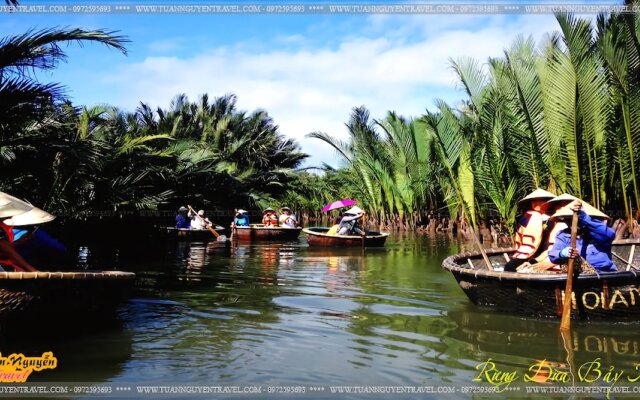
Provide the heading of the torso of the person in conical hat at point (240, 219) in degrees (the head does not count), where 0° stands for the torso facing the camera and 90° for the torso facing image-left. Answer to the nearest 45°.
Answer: approximately 45°

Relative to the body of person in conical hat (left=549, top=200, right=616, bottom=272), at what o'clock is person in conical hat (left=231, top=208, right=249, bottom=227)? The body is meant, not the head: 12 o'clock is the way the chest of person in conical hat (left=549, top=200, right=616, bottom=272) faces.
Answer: person in conical hat (left=231, top=208, right=249, bottom=227) is roughly at 3 o'clock from person in conical hat (left=549, top=200, right=616, bottom=272).

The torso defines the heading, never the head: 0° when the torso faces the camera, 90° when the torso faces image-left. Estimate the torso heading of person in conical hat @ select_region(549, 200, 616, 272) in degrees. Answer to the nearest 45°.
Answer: approximately 45°

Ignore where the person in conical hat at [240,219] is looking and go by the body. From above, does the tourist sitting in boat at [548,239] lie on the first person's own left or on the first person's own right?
on the first person's own left

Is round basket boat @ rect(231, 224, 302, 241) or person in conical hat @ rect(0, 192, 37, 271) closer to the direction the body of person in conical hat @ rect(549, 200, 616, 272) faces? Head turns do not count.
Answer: the person in conical hat

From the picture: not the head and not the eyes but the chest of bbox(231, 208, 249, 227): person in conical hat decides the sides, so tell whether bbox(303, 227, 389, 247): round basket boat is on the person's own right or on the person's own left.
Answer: on the person's own left
